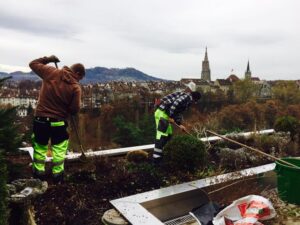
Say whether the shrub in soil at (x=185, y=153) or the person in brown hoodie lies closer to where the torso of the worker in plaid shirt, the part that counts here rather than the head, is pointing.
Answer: the shrub in soil

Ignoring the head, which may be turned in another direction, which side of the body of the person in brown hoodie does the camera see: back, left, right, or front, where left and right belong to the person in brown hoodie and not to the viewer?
back

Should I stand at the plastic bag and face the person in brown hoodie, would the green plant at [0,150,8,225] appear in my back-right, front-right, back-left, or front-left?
front-left

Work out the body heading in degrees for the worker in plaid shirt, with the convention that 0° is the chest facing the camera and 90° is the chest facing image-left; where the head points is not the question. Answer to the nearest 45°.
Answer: approximately 270°

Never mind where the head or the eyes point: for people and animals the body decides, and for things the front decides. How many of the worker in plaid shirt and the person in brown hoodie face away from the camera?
1

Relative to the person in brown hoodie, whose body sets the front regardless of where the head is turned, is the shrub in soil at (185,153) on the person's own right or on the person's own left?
on the person's own right

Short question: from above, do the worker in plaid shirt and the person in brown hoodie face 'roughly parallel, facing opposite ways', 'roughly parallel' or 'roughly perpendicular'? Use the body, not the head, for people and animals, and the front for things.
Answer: roughly perpendicular

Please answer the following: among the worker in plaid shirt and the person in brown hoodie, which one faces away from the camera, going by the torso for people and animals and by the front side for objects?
the person in brown hoodie

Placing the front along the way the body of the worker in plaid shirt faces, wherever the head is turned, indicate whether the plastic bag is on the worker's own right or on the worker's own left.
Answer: on the worker's own right

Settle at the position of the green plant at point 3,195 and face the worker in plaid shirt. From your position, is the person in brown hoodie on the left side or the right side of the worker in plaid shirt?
left

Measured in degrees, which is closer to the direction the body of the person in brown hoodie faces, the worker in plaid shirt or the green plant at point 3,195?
the worker in plaid shirt

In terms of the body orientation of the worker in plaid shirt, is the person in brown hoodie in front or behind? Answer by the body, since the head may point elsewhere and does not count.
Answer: behind
